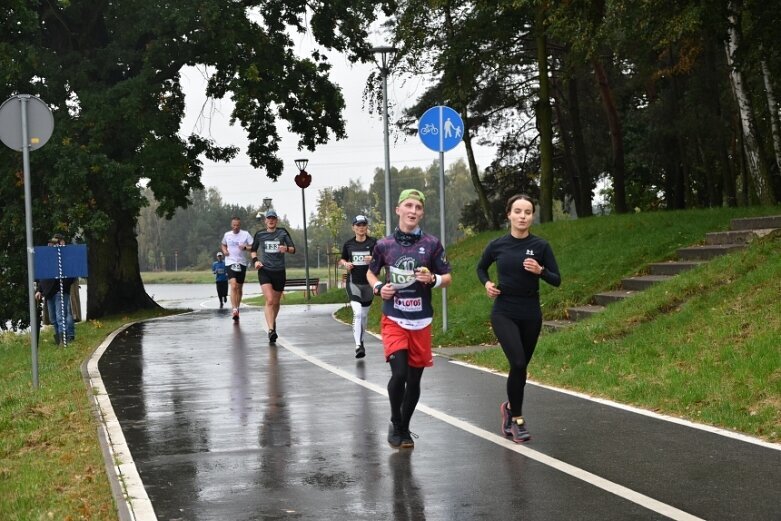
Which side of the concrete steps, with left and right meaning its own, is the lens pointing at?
left

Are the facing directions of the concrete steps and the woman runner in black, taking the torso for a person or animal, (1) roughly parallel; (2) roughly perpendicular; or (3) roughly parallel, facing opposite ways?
roughly perpendicular

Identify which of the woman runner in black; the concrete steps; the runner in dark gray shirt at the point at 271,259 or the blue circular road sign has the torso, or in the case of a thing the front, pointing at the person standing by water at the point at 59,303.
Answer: the concrete steps

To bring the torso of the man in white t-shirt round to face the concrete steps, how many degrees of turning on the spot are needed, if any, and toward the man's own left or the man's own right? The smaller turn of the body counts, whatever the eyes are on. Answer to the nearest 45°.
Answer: approximately 45° to the man's own left

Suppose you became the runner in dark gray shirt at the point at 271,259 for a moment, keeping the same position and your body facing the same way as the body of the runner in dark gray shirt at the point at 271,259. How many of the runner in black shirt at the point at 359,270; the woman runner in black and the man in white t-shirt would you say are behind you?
1

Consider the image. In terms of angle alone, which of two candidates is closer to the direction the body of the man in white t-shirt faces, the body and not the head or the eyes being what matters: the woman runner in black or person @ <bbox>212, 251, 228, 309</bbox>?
the woman runner in black

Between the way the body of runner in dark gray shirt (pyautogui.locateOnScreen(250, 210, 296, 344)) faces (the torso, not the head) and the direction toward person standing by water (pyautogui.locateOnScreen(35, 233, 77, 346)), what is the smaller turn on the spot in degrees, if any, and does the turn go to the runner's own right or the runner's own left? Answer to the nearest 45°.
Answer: approximately 90° to the runner's own right

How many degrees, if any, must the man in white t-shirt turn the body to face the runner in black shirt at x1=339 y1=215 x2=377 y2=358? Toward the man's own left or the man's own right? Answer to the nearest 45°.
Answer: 0° — they already face them
